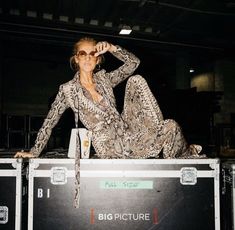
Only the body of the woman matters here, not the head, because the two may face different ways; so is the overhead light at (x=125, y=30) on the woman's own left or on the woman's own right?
on the woman's own left

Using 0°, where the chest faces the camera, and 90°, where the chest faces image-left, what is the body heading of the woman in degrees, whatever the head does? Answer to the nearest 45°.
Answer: approximately 315°

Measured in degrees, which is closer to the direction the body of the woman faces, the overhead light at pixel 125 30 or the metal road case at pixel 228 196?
the metal road case

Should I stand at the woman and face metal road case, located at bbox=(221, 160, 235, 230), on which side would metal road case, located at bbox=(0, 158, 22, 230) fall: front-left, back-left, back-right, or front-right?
back-right

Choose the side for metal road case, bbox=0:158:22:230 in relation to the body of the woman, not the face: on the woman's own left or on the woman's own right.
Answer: on the woman's own right
